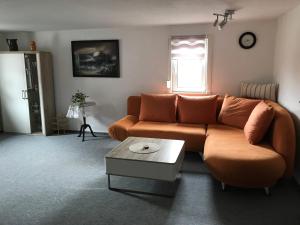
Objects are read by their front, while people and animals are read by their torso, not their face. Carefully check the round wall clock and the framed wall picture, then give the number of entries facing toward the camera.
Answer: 2

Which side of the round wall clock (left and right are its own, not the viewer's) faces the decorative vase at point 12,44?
right

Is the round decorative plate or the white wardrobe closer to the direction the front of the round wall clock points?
the round decorative plate

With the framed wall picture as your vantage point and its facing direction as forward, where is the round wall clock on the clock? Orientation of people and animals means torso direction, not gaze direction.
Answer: The round wall clock is roughly at 10 o'clock from the framed wall picture.

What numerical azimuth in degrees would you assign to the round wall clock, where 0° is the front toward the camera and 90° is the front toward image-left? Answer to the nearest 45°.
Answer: approximately 0°

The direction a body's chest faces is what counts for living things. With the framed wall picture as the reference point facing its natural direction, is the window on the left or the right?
on its left

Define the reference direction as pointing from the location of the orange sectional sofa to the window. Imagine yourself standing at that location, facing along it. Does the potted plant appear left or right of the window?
left

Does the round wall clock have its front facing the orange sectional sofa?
yes
